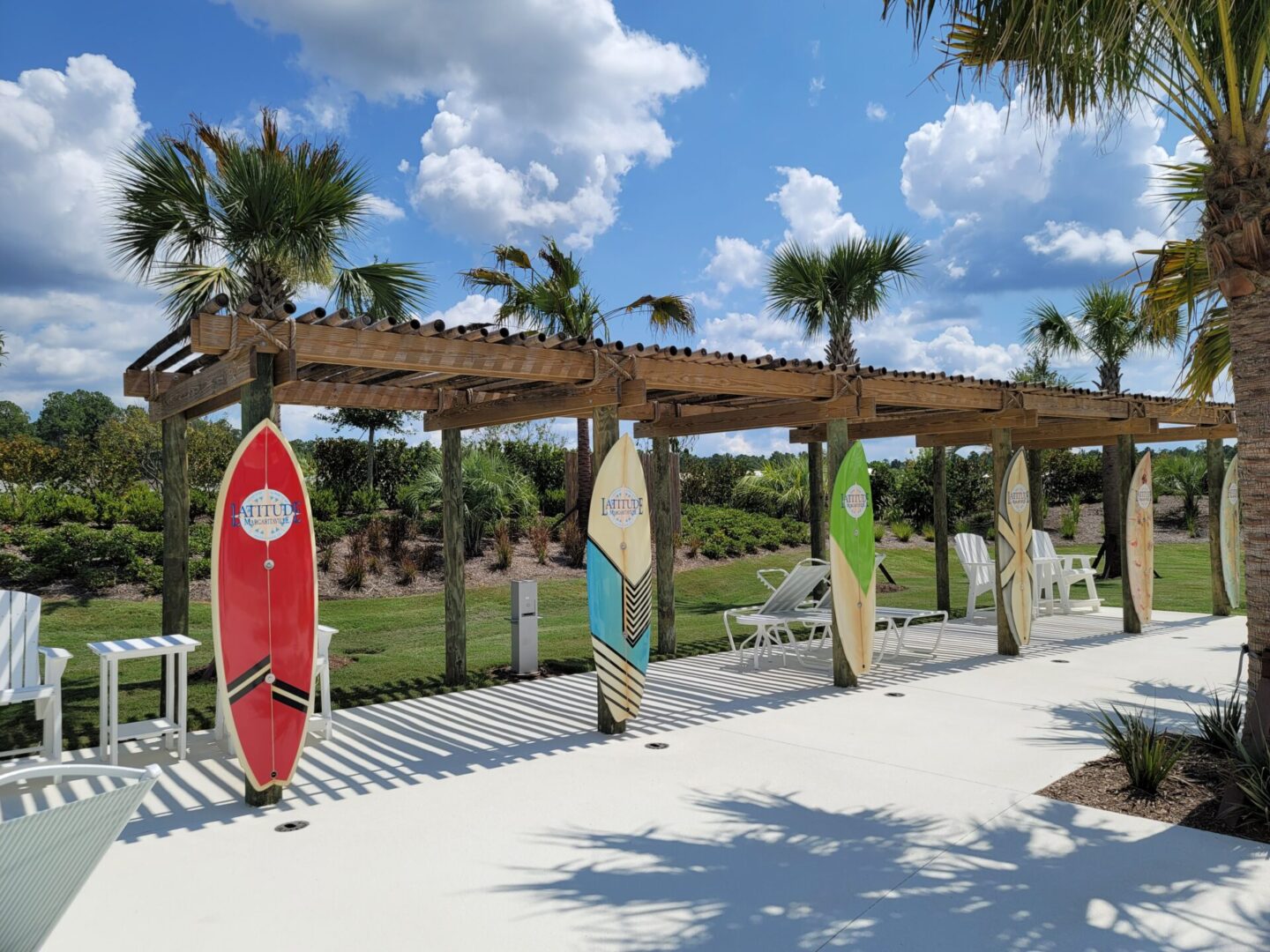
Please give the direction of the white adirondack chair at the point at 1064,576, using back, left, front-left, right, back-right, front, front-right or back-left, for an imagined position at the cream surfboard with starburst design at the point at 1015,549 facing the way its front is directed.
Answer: back-left

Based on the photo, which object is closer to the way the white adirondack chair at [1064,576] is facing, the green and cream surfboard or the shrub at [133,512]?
the green and cream surfboard

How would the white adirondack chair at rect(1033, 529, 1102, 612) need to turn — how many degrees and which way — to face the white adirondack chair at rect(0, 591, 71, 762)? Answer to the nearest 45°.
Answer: approximately 90° to its right

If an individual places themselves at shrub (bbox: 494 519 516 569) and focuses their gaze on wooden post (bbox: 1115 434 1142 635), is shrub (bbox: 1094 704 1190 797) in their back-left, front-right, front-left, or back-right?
front-right

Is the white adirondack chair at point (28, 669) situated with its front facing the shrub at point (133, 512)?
no

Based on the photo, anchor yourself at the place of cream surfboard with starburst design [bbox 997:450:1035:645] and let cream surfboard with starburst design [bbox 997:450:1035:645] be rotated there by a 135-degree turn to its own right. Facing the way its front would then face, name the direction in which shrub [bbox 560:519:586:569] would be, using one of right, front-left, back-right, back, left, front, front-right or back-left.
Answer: front-right

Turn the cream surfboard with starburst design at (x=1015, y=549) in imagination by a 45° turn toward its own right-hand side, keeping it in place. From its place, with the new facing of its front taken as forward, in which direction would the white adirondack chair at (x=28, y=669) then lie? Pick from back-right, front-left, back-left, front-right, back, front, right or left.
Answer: front-right

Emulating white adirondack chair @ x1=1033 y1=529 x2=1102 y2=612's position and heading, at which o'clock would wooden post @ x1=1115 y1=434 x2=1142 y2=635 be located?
The wooden post is roughly at 1 o'clock from the white adirondack chair.

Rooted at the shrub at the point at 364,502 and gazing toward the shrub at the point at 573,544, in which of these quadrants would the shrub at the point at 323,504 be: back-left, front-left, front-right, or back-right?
back-right

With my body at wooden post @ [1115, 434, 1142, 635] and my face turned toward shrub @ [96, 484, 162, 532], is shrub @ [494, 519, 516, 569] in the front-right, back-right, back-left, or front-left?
front-right

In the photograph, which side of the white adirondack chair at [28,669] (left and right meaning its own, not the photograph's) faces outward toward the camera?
front

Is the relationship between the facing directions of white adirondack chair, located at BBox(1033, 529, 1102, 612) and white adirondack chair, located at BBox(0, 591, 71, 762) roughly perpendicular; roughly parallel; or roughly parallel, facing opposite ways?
roughly parallel

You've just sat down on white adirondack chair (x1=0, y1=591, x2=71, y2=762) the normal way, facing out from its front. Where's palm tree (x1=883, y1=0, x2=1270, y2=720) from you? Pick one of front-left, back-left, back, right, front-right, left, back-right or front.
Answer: front-left
